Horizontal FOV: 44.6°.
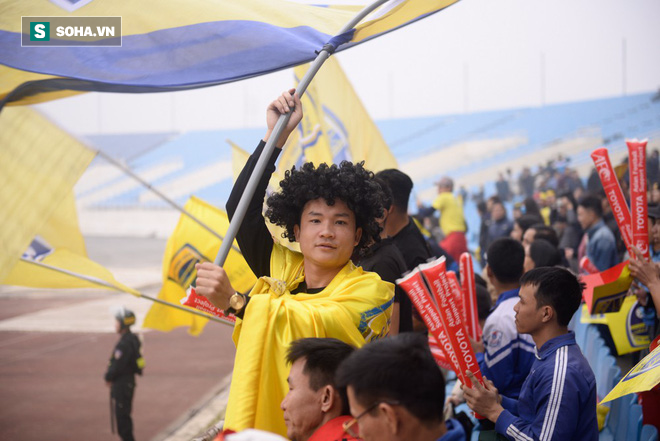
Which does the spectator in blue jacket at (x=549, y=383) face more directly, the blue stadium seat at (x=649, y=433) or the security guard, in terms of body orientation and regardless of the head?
the security guard

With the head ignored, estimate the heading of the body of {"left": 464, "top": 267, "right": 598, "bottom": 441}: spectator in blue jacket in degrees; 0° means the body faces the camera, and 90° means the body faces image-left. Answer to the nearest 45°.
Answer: approximately 90°

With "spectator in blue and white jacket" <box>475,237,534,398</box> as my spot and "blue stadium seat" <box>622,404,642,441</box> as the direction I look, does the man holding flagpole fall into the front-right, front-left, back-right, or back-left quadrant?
front-right

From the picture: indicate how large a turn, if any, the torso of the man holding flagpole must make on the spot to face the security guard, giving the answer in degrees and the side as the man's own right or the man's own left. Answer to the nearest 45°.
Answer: approximately 135° to the man's own right

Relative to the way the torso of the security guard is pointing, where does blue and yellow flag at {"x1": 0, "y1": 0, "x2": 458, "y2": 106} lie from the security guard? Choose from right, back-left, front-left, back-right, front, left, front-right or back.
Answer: left

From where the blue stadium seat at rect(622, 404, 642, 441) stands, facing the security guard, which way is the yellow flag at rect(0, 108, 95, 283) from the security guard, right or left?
left

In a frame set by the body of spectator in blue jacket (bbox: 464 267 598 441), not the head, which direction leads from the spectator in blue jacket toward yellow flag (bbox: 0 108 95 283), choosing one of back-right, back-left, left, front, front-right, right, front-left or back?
front

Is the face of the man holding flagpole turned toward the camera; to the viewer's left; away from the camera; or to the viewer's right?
toward the camera

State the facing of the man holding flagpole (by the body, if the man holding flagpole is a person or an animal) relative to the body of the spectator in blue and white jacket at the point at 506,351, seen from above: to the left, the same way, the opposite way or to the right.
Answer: to the left
